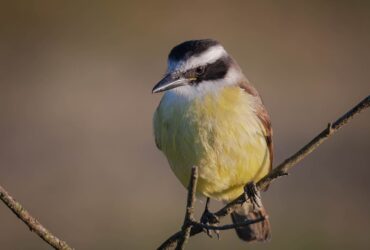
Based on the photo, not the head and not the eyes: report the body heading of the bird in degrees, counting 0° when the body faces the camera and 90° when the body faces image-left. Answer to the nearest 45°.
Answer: approximately 45°

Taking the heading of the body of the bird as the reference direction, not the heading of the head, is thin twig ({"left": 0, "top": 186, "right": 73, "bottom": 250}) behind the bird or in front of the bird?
in front
